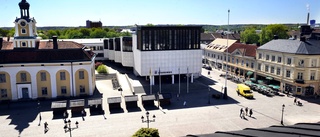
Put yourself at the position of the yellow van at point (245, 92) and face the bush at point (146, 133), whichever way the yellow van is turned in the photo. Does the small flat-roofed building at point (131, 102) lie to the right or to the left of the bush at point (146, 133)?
right

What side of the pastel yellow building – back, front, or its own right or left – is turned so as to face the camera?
front

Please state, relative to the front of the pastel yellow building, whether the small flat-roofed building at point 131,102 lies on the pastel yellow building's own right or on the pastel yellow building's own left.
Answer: on the pastel yellow building's own left

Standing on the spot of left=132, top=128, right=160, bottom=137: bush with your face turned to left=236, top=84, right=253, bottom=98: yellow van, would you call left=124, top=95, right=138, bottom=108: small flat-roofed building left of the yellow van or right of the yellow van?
left

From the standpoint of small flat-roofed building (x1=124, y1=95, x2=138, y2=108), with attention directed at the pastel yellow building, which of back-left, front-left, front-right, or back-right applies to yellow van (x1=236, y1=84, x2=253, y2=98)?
back-right

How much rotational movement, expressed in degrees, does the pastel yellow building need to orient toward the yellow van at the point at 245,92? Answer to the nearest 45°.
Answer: approximately 90° to its left

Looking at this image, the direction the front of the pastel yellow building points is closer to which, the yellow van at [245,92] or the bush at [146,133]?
the bush

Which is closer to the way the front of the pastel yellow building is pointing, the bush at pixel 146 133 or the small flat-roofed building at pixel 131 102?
the bush

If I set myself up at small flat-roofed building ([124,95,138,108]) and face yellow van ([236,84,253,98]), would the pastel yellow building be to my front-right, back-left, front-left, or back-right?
back-left

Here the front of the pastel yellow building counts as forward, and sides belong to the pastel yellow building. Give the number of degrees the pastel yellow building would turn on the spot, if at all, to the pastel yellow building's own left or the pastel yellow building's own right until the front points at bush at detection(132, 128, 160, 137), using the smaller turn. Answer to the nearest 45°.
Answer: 0° — it already faces it
